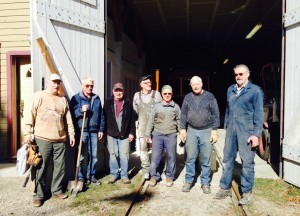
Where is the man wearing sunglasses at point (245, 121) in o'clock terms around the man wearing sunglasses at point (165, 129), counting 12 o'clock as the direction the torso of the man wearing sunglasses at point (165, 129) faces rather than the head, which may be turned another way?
the man wearing sunglasses at point (245, 121) is roughly at 10 o'clock from the man wearing sunglasses at point (165, 129).

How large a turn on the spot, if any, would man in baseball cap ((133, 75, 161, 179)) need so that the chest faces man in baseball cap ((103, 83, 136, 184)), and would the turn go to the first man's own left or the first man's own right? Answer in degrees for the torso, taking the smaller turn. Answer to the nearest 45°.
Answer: approximately 45° to the first man's own right

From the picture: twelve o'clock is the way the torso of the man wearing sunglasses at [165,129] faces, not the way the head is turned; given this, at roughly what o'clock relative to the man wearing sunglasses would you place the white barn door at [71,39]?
The white barn door is roughly at 3 o'clock from the man wearing sunglasses.

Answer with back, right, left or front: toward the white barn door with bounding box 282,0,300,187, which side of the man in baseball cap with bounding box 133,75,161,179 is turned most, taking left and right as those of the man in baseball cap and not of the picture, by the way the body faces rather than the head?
left

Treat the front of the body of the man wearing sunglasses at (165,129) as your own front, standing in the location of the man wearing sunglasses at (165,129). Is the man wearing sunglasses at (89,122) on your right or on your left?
on your right

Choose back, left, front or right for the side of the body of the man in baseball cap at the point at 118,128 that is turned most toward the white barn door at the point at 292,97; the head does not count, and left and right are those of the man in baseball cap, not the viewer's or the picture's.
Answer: left

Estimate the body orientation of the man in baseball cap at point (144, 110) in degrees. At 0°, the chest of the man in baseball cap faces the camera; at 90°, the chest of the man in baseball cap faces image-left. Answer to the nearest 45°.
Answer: approximately 0°

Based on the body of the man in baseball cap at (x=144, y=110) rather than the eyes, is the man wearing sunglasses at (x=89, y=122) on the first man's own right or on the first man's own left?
on the first man's own right

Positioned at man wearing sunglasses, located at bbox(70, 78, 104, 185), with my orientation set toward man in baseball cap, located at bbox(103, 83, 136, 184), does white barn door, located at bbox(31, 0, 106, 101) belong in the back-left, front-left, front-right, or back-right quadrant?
back-left
